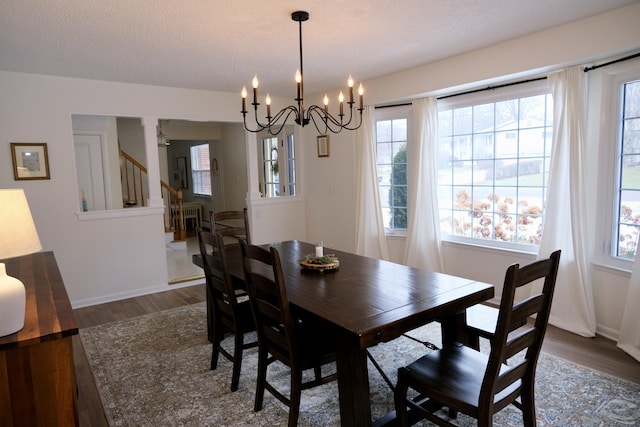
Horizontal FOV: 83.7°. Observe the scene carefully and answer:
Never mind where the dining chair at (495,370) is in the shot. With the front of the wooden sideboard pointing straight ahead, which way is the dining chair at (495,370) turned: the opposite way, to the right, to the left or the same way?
to the left

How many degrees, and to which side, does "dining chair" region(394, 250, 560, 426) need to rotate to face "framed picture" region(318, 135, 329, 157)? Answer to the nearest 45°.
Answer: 0° — it already faces it

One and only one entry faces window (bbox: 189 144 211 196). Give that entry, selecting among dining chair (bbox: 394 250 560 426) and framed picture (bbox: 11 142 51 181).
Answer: the dining chair

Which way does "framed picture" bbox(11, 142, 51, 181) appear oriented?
toward the camera

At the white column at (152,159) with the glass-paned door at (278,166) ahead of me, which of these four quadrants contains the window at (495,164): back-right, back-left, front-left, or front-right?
front-right

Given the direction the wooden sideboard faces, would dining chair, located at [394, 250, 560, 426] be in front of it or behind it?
in front

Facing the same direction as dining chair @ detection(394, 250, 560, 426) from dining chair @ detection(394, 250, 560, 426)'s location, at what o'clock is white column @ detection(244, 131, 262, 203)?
The white column is roughly at 12 o'clock from the dining chair.

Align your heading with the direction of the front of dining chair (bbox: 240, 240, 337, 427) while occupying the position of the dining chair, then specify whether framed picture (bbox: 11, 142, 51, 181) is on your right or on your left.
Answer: on your left

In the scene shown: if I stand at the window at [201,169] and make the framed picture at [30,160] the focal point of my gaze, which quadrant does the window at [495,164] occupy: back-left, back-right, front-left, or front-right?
front-left

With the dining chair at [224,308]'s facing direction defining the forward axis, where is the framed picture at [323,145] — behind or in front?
in front

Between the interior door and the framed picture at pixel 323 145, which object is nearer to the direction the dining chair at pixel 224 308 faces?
the framed picture

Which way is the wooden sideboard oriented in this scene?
to the viewer's right

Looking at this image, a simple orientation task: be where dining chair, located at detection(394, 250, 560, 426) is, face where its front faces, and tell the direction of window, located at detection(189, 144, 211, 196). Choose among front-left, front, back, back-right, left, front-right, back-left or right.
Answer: front

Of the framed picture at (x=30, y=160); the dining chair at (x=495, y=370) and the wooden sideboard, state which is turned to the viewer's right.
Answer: the wooden sideboard

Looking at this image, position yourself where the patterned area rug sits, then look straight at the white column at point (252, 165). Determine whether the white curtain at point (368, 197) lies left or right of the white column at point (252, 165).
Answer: right
